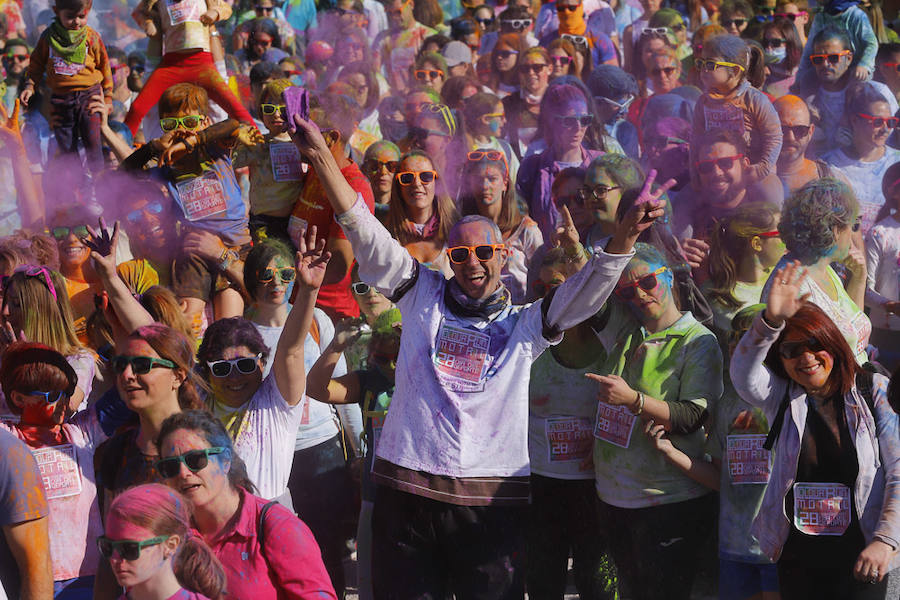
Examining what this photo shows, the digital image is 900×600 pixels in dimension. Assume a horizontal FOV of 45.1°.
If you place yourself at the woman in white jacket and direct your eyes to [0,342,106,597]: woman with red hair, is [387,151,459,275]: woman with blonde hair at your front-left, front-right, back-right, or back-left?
front-right

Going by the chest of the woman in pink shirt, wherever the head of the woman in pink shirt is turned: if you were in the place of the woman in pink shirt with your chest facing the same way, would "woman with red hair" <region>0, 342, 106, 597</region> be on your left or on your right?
on your right

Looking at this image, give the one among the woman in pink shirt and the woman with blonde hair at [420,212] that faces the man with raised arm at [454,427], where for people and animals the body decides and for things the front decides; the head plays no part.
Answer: the woman with blonde hair

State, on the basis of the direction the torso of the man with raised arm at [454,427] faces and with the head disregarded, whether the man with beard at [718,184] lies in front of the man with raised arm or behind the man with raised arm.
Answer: behind

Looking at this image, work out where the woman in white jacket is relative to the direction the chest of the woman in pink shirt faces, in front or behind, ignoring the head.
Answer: behind

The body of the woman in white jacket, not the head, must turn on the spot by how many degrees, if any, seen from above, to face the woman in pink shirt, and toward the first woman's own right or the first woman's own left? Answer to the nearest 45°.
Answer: approximately 45° to the first woman's own right

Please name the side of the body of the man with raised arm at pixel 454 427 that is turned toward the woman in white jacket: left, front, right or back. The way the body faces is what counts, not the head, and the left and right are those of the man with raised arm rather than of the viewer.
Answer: left

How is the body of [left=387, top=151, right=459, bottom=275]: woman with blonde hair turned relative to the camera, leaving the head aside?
toward the camera

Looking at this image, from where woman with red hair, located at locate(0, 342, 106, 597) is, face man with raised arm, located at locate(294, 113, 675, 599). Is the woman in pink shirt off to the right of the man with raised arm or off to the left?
right

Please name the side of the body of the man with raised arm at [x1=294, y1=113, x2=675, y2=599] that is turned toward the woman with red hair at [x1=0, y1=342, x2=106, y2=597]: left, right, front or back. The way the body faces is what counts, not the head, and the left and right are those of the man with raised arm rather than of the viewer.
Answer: right

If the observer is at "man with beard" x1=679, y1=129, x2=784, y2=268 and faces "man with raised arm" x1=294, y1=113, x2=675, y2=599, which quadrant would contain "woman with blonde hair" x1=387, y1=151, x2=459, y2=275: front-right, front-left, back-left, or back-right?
front-right

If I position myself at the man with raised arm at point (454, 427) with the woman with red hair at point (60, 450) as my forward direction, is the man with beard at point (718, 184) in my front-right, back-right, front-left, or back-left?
back-right

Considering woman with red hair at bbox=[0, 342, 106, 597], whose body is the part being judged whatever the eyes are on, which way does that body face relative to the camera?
toward the camera

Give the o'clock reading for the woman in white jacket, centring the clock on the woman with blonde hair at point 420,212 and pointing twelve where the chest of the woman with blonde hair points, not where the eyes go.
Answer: The woman in white jacket is roughly at 11 o'clock from the woman with blonde hair.

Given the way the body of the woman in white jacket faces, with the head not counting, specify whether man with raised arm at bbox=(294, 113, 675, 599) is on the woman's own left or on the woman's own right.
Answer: on the woman's own right

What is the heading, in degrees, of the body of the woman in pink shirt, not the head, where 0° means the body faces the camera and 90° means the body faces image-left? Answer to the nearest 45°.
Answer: approximately 45°
